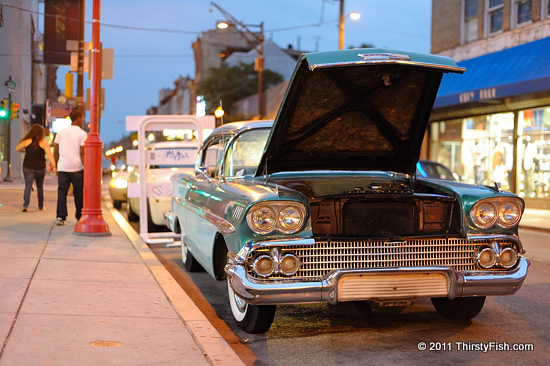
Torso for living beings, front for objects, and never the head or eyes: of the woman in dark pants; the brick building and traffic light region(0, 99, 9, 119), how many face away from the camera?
1

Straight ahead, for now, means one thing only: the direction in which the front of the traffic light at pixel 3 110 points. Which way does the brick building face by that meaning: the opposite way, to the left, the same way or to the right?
to the right

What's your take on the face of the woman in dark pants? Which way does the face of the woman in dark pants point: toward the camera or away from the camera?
away from the camera

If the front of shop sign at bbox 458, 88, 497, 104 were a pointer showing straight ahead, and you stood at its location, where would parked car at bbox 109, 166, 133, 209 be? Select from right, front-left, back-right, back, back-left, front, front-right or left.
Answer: front

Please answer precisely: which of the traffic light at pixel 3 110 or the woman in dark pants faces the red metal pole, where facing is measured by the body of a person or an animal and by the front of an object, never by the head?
the traffic light

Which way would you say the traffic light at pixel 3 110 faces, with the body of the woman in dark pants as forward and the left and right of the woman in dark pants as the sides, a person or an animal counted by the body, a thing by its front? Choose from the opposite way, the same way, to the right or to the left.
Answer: the opposite way

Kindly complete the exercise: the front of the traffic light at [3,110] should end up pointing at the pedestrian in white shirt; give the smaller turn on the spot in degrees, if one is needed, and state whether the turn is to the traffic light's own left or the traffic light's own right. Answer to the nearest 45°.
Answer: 0° — it already faces them

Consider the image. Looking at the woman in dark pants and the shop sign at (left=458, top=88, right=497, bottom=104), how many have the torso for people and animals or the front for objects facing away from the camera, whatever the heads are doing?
1

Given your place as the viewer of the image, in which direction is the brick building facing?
facing the viewer and to the left of the viewer

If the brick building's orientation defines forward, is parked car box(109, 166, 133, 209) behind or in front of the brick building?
in front

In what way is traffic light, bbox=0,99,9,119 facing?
toward the camera

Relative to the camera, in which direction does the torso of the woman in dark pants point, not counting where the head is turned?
away from the camera
